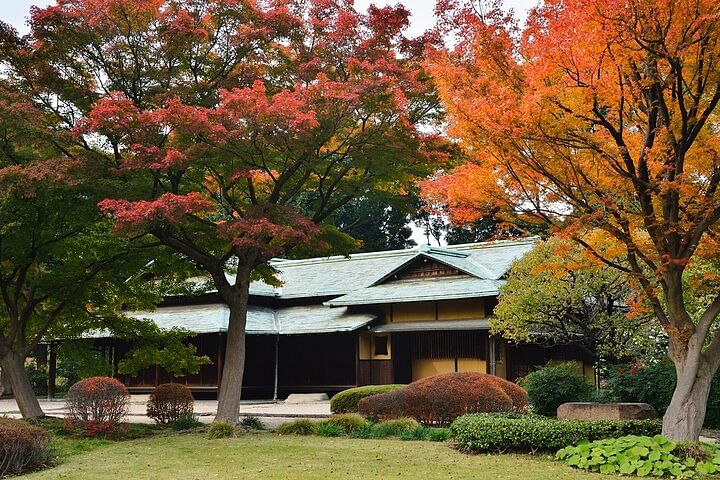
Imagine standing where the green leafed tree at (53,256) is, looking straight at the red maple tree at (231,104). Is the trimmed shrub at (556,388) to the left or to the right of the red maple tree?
left

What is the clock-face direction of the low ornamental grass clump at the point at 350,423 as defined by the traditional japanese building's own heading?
The low ornamental grass clump is roughly at 12 o'clock from the traditional japanese building.

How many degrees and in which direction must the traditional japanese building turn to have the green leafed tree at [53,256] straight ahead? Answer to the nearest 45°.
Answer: approximately 45° to its right

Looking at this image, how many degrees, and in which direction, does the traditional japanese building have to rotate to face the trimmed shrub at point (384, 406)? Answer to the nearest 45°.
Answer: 0° — it already faces it

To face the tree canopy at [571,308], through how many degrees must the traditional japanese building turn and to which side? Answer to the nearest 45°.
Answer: approximately 45° to its left

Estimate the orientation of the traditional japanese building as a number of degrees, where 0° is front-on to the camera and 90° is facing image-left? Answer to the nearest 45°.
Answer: approximately 0°
